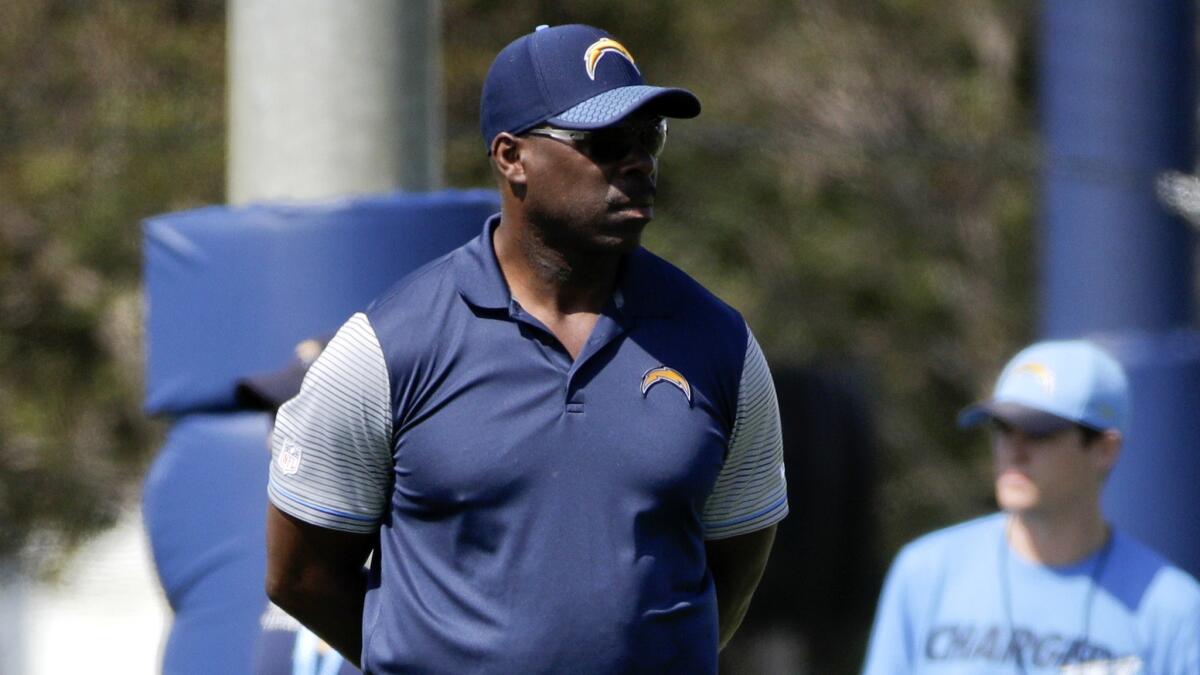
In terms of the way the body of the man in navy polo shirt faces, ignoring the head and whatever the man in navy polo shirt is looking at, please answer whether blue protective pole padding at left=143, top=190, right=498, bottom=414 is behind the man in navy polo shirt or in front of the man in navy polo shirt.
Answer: behind

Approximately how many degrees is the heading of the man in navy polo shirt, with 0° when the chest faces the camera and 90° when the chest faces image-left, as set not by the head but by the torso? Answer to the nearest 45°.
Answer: approximately 315°

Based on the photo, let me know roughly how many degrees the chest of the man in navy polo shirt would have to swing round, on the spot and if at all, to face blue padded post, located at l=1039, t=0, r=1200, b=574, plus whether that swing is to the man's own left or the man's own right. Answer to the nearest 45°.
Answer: approximately 90° to the man's own left

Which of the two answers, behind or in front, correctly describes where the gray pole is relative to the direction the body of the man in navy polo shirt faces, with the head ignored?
behind

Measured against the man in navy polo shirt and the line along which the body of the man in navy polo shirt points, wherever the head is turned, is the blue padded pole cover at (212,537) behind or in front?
behind
